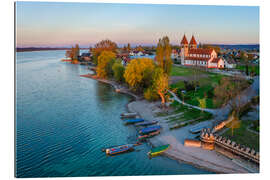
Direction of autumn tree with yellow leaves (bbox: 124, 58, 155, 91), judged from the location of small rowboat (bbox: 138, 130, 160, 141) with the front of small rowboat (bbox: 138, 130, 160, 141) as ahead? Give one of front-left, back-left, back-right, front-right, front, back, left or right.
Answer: front-left

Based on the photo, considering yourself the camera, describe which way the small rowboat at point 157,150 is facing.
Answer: facing away from the viewer and to the right of the viewer

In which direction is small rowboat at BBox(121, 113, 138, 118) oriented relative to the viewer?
to the viewer's right

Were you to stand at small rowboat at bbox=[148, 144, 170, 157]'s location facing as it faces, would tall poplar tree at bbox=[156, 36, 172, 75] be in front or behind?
in front

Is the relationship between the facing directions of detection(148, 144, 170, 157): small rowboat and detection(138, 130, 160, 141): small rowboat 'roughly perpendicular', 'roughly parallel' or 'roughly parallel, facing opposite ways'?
roughly parallel

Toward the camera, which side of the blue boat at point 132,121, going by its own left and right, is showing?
right

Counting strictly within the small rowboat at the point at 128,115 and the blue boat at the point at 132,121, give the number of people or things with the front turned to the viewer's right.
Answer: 2
